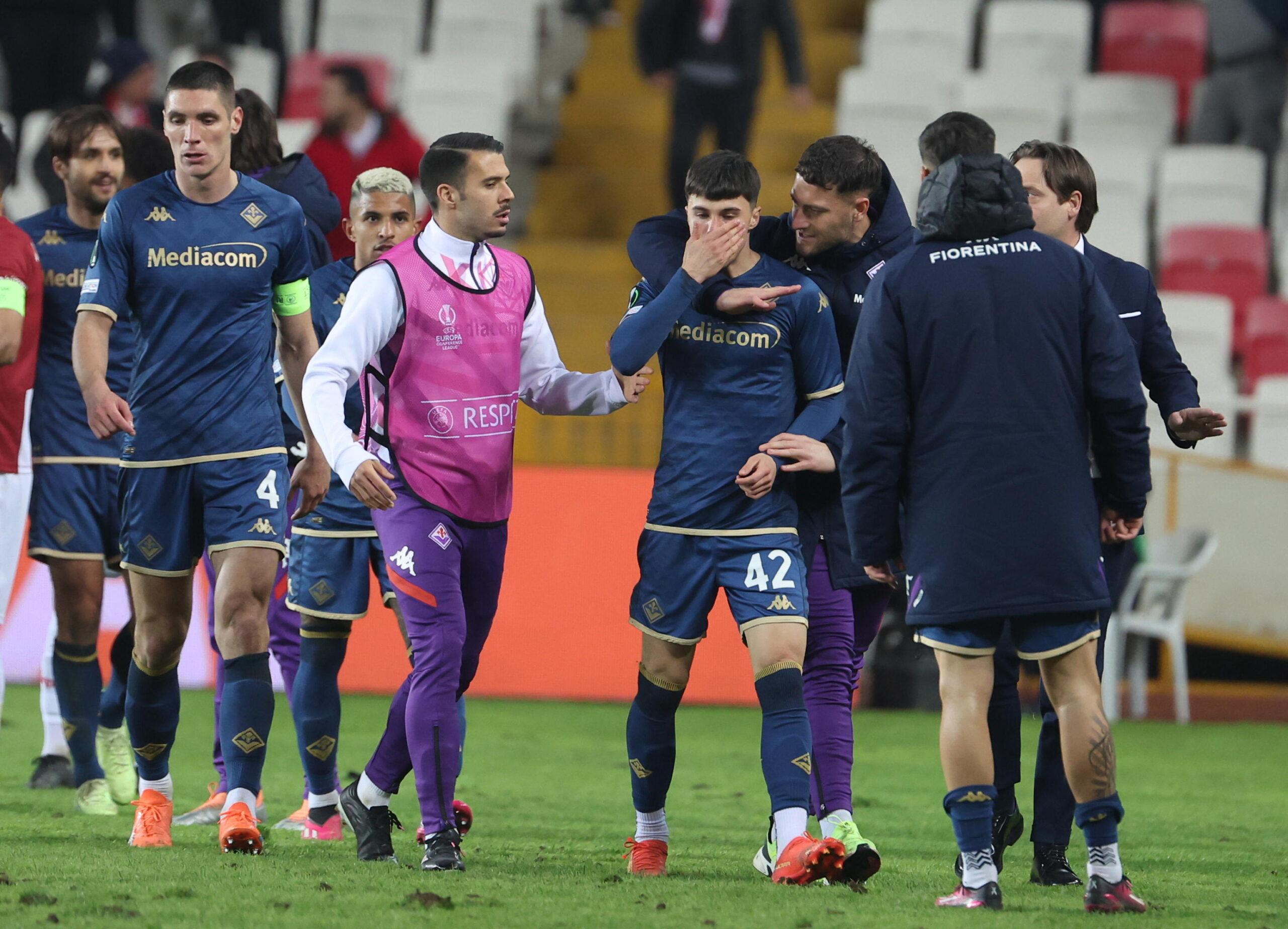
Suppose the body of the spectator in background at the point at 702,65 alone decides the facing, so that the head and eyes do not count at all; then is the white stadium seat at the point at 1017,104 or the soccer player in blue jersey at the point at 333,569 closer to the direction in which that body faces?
the soccer player in blue jersey

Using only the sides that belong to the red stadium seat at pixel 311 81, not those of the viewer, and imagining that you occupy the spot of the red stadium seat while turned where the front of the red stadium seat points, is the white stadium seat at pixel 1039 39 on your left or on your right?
on your left

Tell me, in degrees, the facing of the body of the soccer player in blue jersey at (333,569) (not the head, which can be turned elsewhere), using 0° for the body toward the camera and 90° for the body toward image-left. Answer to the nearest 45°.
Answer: approximately 0°

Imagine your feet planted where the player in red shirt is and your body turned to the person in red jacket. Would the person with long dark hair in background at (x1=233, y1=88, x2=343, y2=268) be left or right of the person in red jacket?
right

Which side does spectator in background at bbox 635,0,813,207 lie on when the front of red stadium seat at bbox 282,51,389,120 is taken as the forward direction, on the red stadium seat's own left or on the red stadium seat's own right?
on the red stadium seat's own left

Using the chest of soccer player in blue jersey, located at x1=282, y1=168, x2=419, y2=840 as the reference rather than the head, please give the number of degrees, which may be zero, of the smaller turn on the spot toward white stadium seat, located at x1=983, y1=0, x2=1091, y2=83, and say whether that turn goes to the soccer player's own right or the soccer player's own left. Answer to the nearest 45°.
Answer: approximately 135° to the soccer player's own left
